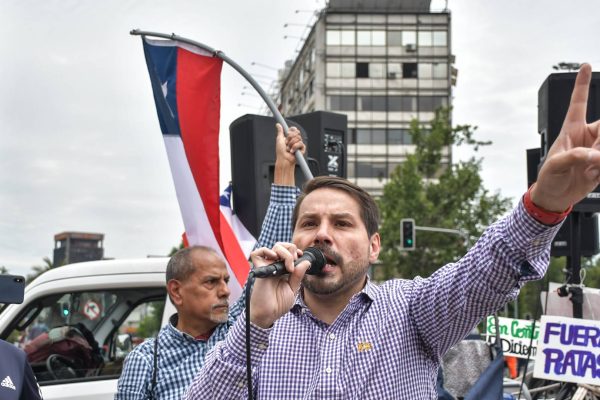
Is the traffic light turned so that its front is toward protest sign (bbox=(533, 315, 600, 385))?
yes

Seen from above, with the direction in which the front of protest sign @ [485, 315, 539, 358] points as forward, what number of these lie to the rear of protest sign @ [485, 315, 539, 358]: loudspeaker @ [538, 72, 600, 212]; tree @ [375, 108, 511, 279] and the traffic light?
2

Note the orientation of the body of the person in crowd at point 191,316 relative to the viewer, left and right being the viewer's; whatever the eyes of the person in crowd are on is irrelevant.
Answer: facing the viewer and to the right of the viewer

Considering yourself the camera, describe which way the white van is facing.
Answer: facing the viewer and to the left of the viewer

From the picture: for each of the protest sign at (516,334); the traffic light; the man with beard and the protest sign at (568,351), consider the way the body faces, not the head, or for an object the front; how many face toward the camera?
4

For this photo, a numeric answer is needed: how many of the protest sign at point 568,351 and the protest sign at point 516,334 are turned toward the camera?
2

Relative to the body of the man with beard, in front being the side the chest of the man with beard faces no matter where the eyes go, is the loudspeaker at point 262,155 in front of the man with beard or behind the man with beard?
behind

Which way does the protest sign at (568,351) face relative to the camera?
toward the camera

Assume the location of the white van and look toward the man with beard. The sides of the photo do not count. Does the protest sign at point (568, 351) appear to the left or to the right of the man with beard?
left

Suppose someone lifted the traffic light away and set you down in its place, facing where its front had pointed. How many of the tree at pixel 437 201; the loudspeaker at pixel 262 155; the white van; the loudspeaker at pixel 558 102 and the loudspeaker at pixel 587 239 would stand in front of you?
4

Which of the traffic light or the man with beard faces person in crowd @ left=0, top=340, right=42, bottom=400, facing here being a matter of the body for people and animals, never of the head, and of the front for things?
the traffic light

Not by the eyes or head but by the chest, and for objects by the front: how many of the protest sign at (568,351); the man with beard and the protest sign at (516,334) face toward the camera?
3

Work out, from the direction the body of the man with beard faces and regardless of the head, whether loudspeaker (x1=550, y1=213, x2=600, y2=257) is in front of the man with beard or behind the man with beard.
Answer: behind

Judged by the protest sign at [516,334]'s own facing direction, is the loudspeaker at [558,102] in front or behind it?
in front

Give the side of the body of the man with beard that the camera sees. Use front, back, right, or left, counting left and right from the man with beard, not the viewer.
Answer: front

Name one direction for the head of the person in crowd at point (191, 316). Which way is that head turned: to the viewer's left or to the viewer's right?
to the viewer's right
